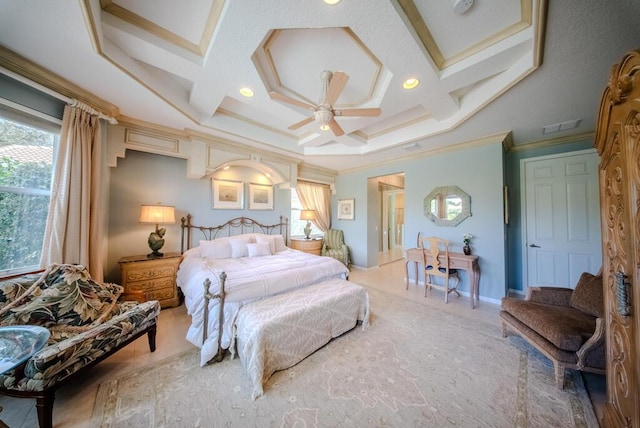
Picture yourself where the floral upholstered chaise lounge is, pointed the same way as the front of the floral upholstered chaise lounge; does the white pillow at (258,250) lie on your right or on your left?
on your left

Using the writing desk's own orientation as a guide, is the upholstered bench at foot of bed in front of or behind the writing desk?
in front

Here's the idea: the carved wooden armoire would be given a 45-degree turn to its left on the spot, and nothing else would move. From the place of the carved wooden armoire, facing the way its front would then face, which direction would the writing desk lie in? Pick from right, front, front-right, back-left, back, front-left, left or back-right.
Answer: back-right

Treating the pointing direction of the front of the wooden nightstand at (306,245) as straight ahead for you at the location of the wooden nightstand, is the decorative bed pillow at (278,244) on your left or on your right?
on your right

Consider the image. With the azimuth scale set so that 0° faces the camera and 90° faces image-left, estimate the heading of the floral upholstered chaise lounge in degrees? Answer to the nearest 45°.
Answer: approximately 315°

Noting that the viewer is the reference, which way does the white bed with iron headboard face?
facing the viewer and to the right of the viewer

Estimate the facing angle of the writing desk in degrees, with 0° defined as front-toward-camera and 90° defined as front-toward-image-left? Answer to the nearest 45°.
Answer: approximately 45°

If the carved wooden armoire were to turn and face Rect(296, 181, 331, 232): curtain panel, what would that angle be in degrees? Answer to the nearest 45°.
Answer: approximately 45° to its right

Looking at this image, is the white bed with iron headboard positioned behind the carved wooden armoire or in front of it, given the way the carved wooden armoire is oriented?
in front
